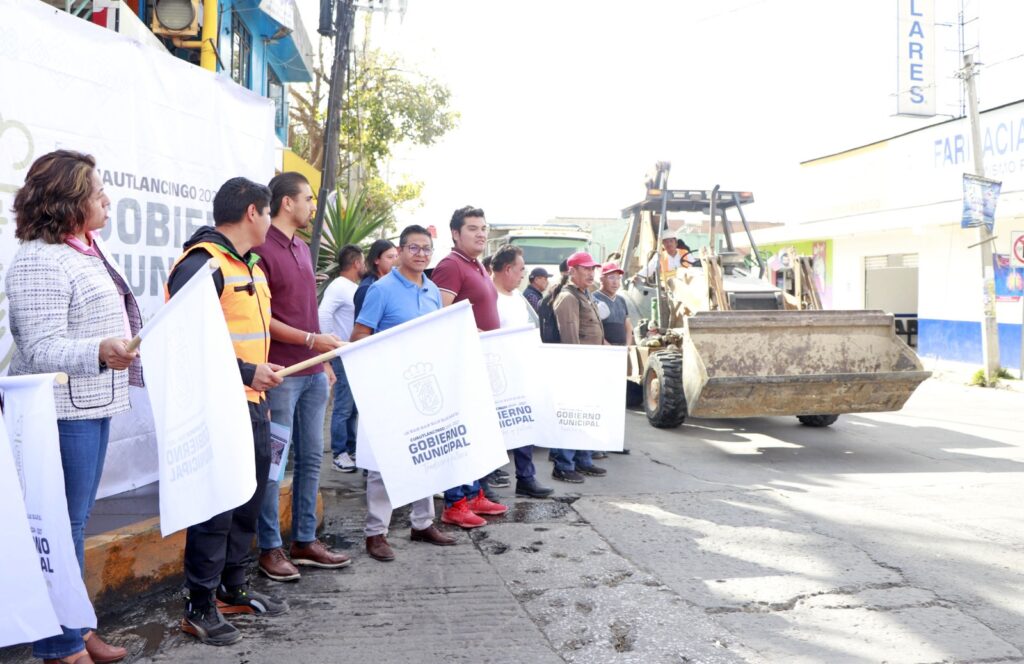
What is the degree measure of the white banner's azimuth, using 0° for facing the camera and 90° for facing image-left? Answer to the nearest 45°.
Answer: approximately 315°

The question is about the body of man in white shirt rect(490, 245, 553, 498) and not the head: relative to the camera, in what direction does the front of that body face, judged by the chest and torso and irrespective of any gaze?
to the viewer's right

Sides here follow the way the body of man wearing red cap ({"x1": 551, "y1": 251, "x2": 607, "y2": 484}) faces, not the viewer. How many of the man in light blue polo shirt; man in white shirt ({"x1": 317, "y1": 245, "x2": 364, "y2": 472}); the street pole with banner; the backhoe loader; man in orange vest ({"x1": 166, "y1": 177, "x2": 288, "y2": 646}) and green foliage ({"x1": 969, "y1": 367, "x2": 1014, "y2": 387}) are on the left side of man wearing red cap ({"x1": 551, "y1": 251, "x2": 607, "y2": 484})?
3

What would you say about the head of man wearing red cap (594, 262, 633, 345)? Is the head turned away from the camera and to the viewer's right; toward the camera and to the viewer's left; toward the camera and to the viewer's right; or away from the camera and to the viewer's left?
toward the camera and to the viewer's right

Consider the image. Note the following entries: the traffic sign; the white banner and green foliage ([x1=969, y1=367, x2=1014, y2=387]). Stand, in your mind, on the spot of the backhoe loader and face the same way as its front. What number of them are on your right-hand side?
1

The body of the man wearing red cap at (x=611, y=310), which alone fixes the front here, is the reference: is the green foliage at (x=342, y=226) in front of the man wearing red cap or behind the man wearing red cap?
behind

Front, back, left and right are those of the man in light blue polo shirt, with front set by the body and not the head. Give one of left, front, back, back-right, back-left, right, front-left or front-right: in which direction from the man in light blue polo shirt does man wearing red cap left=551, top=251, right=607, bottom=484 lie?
left

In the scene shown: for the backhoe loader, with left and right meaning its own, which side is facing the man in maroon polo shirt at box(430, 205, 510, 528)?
right

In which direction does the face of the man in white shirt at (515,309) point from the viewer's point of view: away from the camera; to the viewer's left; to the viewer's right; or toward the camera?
to the viewer's right

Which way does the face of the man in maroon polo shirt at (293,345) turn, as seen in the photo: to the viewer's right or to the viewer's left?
to the viewer's right

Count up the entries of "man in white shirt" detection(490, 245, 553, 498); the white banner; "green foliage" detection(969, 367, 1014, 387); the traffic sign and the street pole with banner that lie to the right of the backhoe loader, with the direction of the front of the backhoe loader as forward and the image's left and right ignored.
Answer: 2

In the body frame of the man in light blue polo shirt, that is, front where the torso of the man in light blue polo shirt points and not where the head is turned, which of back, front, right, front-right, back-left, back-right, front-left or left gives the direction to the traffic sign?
left

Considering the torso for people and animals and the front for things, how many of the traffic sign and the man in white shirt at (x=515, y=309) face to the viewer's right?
1
